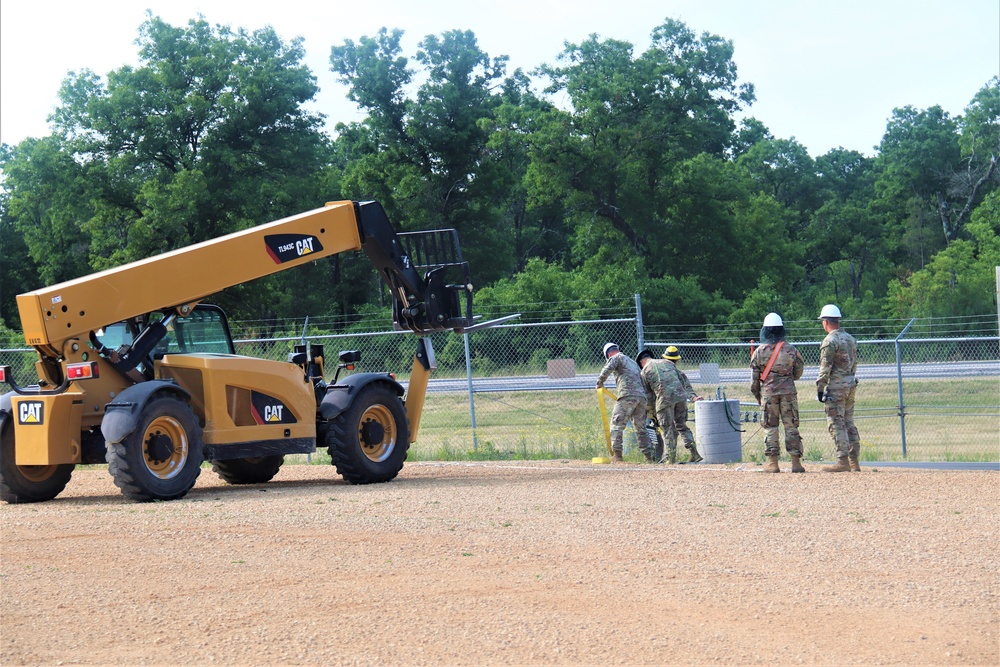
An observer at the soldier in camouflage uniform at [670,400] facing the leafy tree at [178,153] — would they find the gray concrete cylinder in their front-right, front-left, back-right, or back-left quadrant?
back-right

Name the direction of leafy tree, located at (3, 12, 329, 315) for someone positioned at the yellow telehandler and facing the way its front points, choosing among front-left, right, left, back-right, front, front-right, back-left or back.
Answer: front-left

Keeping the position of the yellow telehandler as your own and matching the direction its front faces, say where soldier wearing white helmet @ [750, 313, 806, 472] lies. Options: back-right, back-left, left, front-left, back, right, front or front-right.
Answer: front-right

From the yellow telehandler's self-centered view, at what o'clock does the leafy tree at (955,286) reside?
The leafy tree is roughly at 12 o'clock from the yellow telehandler.

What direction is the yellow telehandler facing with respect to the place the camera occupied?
facing away from the viewer and to the right of the viewer

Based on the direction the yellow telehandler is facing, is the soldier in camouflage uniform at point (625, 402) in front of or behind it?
in front

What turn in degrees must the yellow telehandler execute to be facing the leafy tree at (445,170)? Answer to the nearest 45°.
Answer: approximately 45° to its left

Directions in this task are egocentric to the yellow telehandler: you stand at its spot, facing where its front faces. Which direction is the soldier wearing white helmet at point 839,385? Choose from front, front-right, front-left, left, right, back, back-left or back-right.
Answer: front-right
